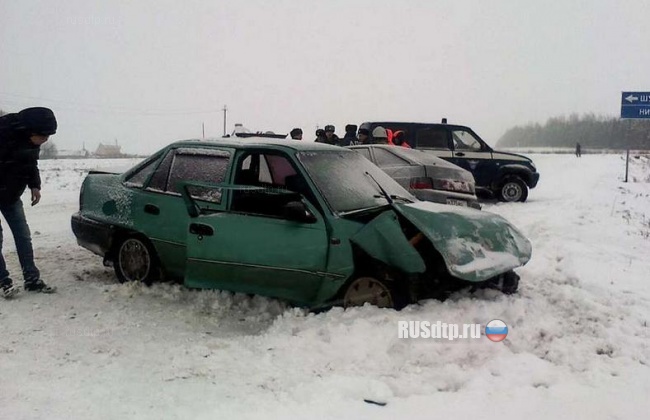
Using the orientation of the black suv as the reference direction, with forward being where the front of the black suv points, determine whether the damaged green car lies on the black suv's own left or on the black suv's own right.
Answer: on the black suv's own right

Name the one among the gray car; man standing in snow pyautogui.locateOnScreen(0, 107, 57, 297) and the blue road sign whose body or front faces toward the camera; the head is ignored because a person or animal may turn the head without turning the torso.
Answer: the blue road sign

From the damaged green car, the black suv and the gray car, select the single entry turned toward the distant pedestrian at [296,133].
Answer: the gray car

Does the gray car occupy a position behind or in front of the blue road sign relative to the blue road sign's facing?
in front

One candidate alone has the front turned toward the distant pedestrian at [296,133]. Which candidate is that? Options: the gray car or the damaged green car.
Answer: the gray car

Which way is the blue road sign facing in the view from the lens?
facing the viewer

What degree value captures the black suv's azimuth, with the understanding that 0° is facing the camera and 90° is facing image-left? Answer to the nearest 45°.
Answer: approximately 270°

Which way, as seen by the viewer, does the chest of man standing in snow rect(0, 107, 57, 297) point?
to the viewer's right

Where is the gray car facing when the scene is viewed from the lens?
facing away from the viewer and to the left of the viewer

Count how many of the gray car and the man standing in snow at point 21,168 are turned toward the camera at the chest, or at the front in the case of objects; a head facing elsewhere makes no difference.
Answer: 0

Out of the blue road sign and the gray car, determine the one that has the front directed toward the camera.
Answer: the blue road sign

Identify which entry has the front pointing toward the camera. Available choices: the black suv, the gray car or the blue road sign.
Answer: the blue road sign

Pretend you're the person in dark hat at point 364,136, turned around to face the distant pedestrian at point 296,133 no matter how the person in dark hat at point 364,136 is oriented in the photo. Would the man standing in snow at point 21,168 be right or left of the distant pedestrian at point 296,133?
left

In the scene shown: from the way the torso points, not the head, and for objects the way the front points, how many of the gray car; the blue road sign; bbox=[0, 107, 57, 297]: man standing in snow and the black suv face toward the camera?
1

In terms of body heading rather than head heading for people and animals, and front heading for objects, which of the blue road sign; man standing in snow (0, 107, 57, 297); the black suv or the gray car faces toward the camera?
the blue road sign

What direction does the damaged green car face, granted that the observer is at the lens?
facing the viewer and to the right of the viewer

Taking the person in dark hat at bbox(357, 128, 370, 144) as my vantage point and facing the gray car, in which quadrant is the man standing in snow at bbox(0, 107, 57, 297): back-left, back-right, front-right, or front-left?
front-right
